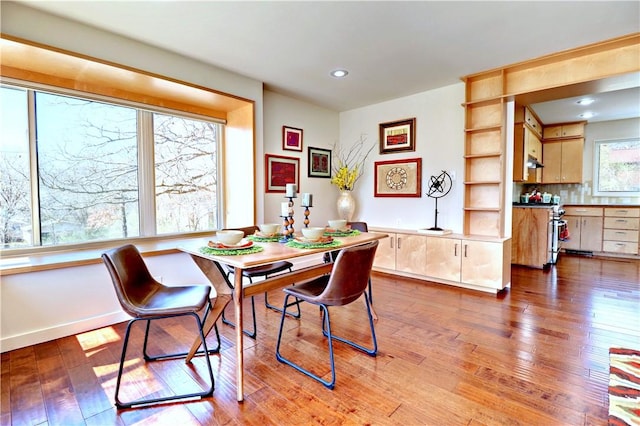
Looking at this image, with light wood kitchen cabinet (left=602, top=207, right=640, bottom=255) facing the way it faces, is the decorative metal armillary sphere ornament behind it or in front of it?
in front

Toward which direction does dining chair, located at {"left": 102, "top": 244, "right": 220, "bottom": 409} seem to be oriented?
to the viewer's right

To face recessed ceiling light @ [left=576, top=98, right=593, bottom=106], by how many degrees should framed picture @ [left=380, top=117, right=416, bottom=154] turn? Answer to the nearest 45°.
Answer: approximately 135° to its left

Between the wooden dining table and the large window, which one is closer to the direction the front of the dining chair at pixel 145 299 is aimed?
the wooden dining table

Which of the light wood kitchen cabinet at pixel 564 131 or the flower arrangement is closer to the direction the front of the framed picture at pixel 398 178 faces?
the flower arrangement

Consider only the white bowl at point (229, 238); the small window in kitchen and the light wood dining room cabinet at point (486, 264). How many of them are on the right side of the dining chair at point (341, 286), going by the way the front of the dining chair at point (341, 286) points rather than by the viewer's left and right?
2

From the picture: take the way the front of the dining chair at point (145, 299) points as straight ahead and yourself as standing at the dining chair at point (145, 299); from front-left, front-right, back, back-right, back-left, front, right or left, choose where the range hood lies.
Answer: front

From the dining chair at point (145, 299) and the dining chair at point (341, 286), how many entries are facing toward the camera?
0

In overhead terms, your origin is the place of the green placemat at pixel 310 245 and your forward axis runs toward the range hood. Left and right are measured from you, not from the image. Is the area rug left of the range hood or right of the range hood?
right

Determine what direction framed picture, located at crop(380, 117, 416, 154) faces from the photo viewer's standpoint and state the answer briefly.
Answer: facing the viewer and to the left of the viewer

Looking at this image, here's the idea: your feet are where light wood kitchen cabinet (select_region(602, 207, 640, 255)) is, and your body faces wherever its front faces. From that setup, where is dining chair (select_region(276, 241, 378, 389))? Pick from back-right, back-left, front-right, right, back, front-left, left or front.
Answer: front

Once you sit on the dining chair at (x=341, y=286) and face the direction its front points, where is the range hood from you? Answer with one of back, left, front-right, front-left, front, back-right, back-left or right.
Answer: right
